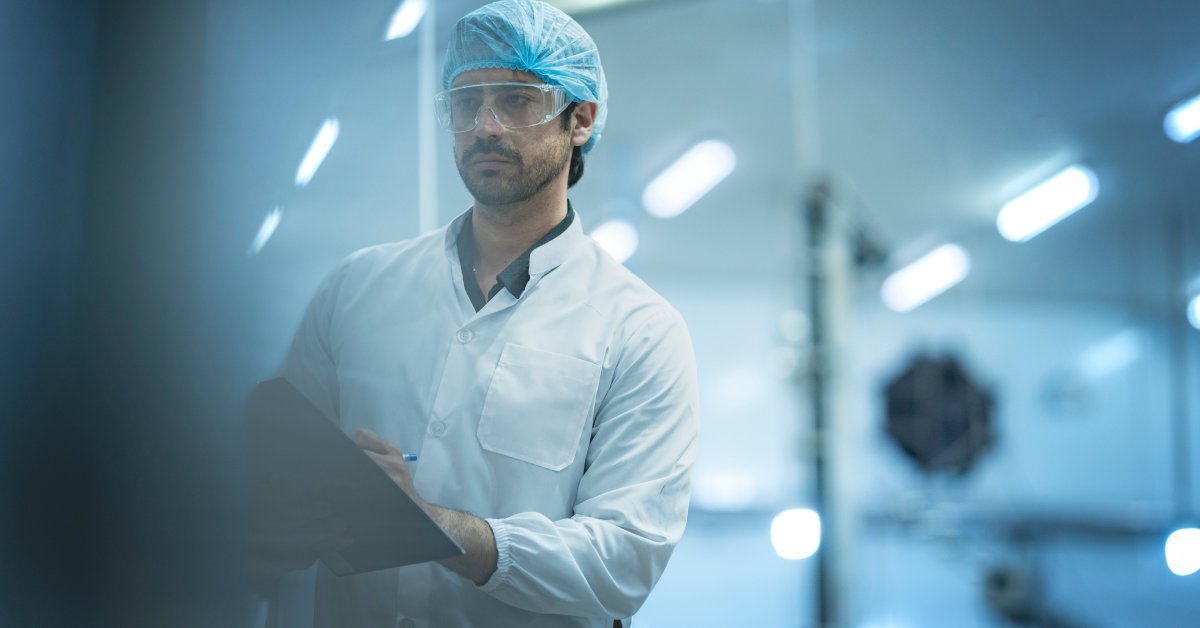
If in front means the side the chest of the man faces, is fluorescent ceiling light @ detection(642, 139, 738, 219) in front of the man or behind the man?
behind

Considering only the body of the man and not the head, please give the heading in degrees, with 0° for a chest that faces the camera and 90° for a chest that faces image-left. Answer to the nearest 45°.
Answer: approximately 45°

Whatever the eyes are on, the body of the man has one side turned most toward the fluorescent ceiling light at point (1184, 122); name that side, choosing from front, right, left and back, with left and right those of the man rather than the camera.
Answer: back

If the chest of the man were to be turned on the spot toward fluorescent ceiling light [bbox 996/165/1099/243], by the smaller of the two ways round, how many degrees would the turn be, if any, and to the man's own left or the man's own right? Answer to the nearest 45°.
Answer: approximately 180°

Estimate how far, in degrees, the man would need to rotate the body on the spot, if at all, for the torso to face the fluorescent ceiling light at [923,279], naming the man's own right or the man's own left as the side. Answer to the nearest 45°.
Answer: approximately 180°

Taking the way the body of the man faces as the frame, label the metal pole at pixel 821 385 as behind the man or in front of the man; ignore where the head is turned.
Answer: behind
